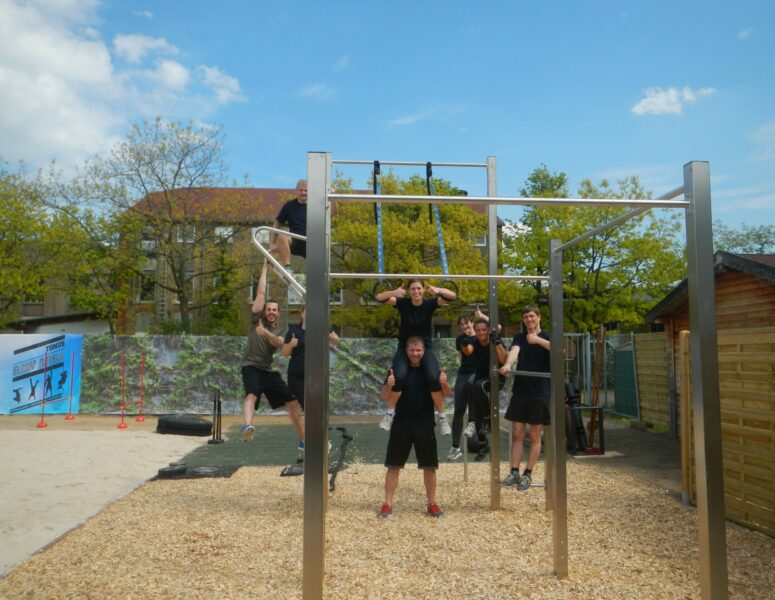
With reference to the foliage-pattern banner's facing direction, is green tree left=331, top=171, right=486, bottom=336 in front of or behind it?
behind

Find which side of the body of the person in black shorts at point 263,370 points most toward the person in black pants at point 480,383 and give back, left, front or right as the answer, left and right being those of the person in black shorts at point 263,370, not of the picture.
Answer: left

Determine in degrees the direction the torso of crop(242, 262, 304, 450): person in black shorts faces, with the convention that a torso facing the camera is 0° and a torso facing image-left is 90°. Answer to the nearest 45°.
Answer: approximately 0°
